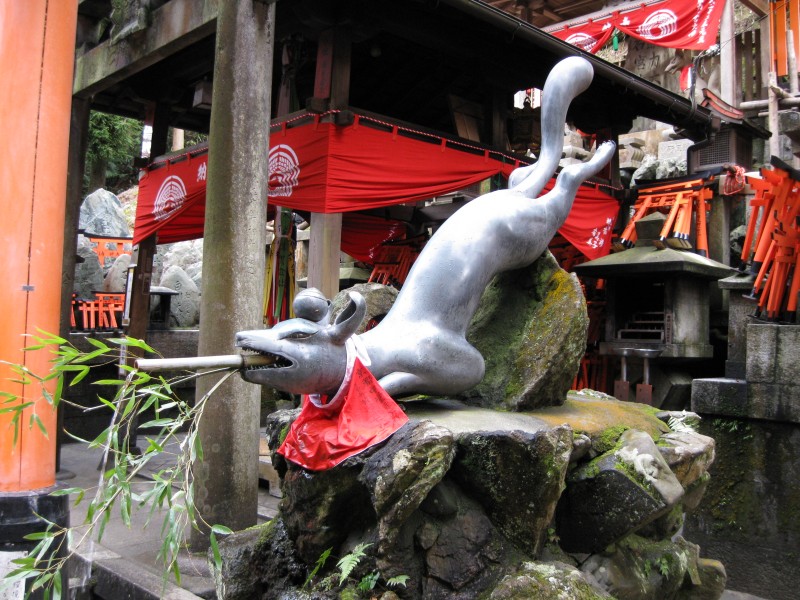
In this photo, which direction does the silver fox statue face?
to the viewer's left

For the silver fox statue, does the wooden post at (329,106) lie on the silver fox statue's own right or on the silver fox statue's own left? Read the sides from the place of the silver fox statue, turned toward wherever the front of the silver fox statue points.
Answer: on the silver fox statue's own right

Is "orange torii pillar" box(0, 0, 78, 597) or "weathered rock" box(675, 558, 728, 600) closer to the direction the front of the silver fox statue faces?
the orange torii pillar

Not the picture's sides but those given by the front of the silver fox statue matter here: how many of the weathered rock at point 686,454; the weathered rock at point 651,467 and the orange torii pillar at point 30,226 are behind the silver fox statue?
2

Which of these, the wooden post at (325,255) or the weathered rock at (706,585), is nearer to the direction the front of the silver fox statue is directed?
the wooden post

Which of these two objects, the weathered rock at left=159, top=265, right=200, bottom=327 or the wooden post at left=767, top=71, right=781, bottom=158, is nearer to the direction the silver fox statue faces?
the weathered rock

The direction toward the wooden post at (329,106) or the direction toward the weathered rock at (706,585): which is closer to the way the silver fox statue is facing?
the wooden post

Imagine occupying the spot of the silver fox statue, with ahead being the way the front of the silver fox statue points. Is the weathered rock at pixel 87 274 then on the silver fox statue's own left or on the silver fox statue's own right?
on the silver fox statue's own right

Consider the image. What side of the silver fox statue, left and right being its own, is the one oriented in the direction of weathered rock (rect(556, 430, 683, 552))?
back

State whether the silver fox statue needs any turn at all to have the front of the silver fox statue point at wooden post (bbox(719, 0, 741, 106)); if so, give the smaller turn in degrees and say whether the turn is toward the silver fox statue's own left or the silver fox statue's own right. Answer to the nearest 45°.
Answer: approximately 135° to the silver fox statue's own right
